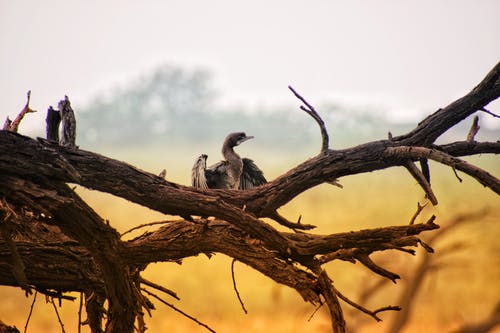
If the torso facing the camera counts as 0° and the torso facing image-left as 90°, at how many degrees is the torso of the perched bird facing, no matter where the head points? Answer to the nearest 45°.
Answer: approximately 315°
